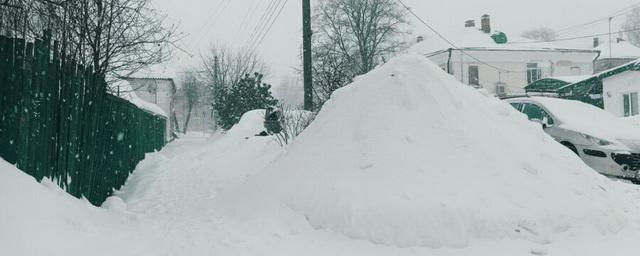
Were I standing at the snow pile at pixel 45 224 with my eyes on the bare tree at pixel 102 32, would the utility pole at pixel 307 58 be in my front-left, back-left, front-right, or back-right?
front-right

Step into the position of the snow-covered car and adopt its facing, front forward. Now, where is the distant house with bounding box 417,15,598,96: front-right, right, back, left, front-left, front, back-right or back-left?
back-left

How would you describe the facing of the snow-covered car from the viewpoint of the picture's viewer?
facing the viewer and to the right of the viewer

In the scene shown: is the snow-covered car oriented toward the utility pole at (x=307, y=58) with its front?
no

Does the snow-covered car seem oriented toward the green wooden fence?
no

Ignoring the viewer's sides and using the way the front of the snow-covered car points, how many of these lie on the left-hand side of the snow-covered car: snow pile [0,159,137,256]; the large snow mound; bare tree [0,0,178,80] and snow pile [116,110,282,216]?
0

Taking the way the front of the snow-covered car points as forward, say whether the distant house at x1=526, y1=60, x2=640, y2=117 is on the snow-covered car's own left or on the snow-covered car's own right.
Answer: on the snow-covered car's own left

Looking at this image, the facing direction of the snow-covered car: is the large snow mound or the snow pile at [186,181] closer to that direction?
the large snow mound

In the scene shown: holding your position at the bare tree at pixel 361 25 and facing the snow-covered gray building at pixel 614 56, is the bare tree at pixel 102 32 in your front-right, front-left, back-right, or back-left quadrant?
back-right

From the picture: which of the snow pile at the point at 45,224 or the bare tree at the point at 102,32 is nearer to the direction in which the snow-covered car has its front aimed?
the snow pile

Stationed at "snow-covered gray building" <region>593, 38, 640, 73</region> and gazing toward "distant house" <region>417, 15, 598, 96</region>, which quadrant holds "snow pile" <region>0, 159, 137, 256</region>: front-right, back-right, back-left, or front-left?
front-left

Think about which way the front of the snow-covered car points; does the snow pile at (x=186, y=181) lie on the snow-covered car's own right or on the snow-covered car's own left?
on the snow-covered car's own right

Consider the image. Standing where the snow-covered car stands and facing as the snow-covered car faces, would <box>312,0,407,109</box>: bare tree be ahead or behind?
behind

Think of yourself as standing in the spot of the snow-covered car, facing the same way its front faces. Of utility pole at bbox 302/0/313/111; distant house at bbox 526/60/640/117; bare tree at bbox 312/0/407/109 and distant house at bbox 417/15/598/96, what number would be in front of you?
0
